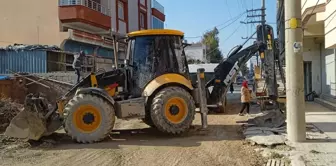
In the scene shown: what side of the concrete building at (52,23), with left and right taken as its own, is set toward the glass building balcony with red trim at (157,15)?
left

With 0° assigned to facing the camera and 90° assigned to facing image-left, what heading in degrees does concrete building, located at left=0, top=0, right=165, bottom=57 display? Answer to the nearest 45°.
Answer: approximately 315°

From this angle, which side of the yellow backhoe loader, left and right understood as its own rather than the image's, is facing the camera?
left

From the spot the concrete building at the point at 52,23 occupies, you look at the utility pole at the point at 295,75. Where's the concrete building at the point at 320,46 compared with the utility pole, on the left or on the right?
left

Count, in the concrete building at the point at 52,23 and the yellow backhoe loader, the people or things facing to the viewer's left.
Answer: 1

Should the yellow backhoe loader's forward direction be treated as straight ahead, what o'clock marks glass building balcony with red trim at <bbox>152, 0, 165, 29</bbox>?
The glass building balcony with red trim is roughly at 3 o'clock from the yellow backhoe loader.

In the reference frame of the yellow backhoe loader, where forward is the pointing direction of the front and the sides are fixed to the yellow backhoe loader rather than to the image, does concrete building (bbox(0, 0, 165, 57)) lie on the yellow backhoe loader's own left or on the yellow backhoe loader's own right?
on the yellow backhoe loader's own right

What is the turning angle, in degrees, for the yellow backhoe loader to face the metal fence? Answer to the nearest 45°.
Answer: approximately 45° to its right

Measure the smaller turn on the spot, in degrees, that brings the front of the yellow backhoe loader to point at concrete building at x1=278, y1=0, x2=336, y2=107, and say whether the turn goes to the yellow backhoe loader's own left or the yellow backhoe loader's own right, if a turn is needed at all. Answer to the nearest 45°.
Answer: approximately 135° to the yellow backhoe loader's own right

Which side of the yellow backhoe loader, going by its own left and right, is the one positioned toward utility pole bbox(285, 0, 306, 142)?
back

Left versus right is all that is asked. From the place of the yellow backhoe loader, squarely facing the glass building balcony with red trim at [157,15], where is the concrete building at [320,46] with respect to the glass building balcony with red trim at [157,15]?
right

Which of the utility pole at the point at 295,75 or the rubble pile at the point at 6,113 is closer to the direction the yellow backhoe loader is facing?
the rubble pile
